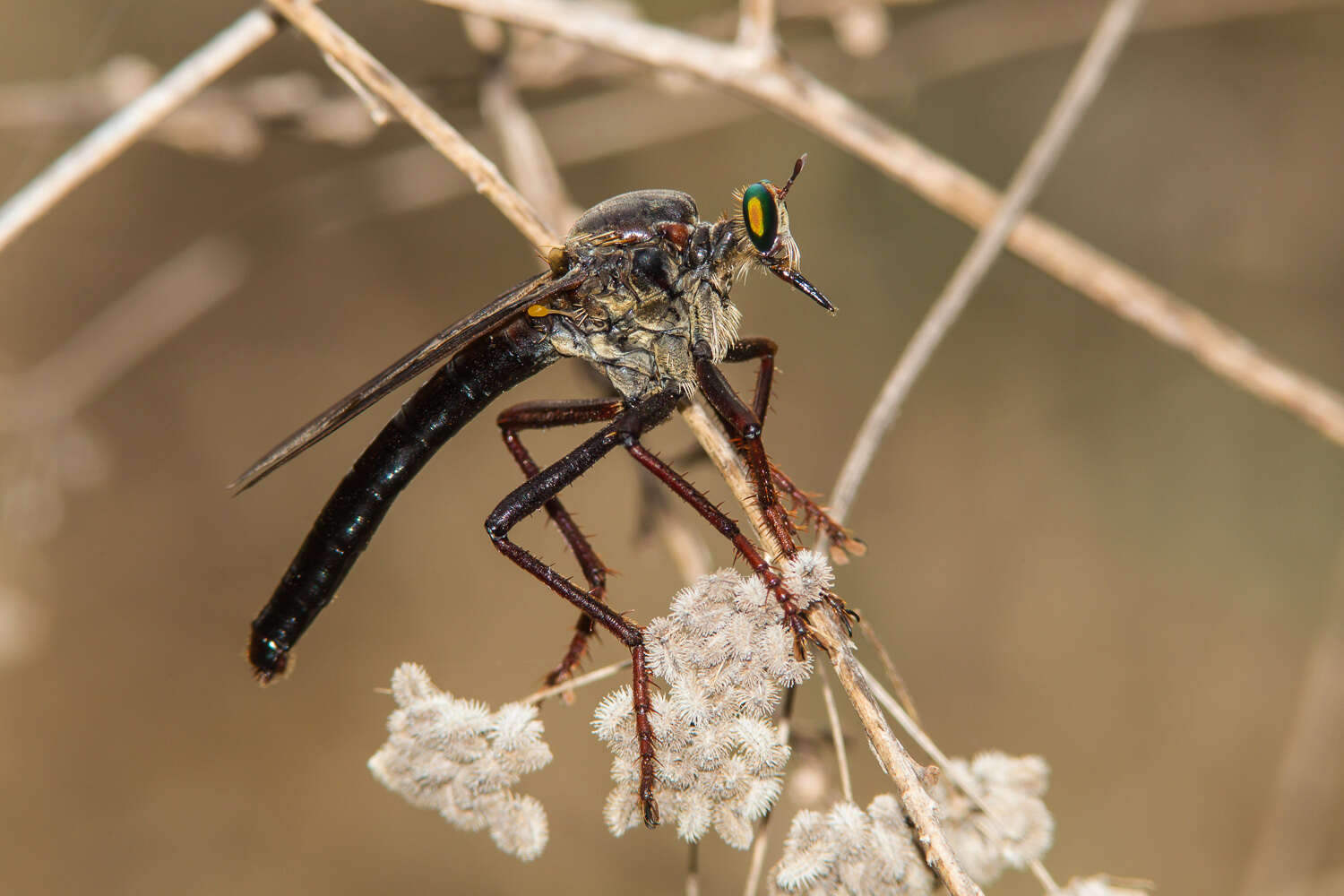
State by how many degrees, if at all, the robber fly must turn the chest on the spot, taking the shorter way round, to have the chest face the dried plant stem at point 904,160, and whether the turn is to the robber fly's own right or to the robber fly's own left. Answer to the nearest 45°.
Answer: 0° — it already faces it

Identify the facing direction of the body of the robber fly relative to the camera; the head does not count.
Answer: to the viewer's right
